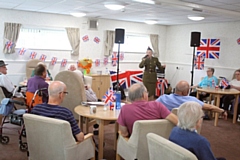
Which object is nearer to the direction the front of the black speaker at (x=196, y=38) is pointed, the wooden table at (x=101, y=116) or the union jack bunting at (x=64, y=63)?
the wooden table

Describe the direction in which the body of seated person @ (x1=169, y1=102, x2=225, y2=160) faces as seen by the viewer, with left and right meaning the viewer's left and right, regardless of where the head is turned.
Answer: facing away from the viewer and to the right of the viewer

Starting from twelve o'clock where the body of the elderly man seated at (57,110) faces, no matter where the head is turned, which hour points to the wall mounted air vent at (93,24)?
The wall mounted air vent is roughly at 11 o'clock from the elderly man seated.

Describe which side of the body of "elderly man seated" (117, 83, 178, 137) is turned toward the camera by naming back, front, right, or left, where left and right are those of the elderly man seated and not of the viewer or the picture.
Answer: back

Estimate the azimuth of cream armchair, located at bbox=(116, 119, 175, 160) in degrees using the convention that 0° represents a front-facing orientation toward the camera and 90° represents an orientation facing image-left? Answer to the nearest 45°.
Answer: approximately 135°

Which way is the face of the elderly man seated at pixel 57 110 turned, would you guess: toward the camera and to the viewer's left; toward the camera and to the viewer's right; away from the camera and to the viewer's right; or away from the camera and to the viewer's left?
away from the camera and to the viewer's right

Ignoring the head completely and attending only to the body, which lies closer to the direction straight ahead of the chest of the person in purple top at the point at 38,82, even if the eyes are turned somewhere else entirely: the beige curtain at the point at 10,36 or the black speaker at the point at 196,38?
the black speaker

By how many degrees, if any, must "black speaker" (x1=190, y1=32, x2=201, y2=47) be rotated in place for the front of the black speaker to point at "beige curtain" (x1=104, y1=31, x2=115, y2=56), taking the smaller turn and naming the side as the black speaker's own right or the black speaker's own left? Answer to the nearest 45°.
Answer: approximately 90° to the black speaker's own right
